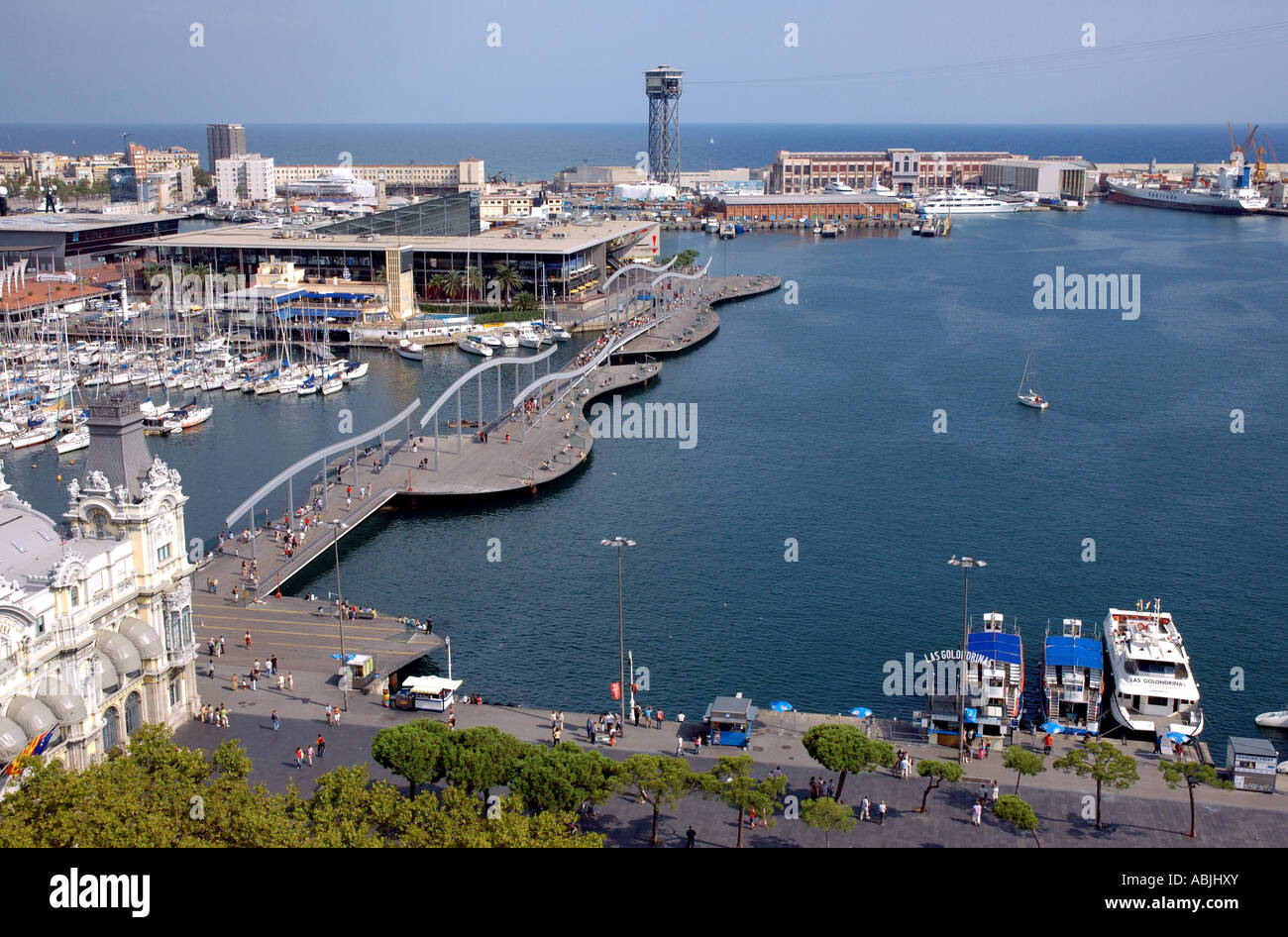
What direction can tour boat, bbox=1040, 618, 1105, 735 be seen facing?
away from the camera

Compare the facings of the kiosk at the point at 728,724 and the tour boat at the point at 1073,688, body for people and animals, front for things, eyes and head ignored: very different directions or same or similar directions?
very different directions

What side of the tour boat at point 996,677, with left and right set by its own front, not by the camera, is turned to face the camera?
back

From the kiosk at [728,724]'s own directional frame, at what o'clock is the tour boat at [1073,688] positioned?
The tour boat is roughly at 8 o'clock from the kiosk.

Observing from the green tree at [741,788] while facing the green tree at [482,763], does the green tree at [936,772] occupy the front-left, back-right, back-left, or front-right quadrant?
back-right

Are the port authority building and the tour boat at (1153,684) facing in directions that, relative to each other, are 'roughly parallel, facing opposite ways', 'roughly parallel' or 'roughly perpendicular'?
roughly perpendicular
